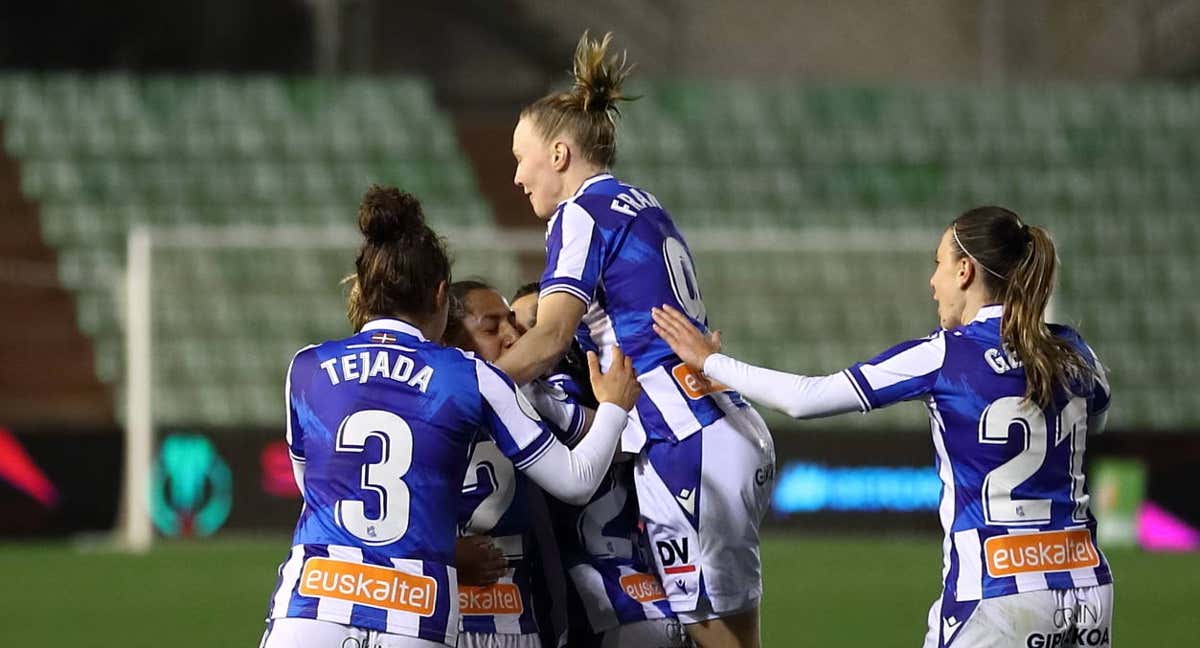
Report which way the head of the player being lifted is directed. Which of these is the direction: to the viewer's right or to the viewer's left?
to the viewer's left

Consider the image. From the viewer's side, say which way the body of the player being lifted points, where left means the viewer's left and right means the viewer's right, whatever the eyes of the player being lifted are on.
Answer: facing to the left of the viewer
